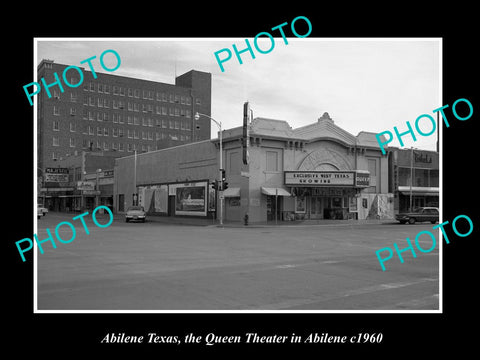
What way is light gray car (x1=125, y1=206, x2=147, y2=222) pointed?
toward the camera

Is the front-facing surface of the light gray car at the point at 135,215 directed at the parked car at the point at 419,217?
no
